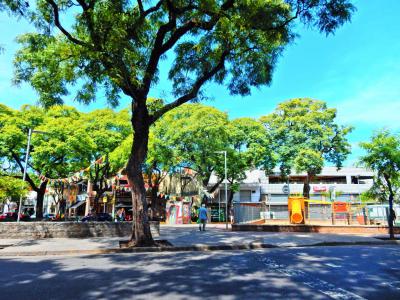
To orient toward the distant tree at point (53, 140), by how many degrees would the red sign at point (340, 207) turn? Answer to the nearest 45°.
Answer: approximately 90° to its right

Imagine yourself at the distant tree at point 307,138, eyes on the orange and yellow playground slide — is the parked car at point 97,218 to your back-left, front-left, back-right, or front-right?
front-right

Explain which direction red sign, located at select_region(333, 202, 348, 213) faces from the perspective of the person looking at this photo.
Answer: facing the viewer

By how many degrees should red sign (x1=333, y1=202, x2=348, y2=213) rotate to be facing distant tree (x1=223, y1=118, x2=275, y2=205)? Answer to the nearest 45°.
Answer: approximately 135° to its right

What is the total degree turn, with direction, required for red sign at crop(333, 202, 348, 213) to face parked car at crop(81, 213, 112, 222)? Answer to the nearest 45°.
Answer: approximately 90° to its right

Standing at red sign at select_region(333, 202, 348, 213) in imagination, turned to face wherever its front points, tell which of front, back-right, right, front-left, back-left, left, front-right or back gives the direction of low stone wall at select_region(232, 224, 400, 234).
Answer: front

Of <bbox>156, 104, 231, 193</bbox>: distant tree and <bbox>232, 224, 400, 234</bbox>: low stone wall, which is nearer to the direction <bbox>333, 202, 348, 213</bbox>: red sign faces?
the low stone wall

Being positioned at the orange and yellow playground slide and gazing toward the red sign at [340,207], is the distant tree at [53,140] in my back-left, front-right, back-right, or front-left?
back-left

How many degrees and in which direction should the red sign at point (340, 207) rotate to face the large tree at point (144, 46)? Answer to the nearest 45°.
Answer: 0° — it already faces it

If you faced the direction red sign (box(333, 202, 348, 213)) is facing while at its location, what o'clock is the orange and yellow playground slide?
The orange and yellow playground slide is roughly at 2 o'clock from the red sign.

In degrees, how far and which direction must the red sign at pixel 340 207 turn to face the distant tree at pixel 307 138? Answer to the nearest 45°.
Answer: approximately 180°

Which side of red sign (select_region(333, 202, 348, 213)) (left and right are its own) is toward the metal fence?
right

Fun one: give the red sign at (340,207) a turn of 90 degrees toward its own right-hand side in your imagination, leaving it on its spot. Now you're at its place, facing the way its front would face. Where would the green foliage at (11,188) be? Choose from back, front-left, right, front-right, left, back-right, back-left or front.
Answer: front-left

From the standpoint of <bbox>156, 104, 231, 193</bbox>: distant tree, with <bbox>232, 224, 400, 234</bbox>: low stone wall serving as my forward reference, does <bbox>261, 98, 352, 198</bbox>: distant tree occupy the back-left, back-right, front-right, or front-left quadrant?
front-left

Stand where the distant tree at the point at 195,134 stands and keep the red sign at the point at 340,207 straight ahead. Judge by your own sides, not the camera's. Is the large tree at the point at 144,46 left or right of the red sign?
right
